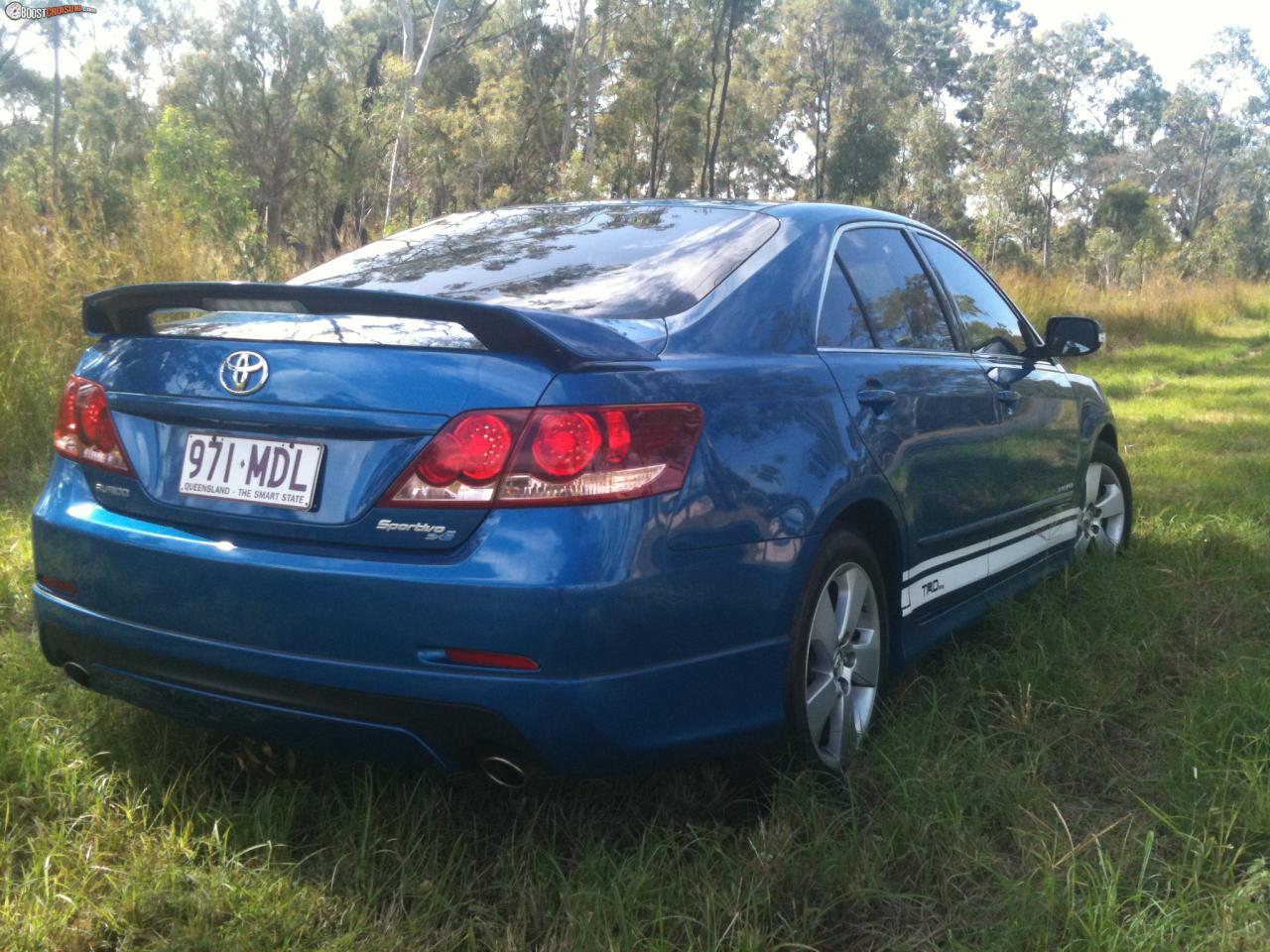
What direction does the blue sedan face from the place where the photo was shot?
facing away from the viewer and to the right of the viewer
